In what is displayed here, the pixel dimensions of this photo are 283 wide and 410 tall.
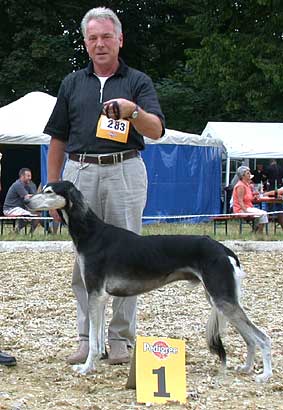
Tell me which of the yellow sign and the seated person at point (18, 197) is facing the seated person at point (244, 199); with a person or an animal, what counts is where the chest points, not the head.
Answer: the seated person at point (18, 197)

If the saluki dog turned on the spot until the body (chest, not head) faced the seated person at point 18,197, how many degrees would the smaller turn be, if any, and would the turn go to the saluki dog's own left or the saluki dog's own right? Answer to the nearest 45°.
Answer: approximately 90° to the saluki dog's own right

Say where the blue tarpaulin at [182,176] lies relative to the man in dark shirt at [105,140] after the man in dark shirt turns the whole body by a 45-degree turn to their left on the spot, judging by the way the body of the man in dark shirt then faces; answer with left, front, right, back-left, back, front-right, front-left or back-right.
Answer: back-left

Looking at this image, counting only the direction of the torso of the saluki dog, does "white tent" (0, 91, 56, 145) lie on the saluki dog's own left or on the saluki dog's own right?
on the saluki dog's own right

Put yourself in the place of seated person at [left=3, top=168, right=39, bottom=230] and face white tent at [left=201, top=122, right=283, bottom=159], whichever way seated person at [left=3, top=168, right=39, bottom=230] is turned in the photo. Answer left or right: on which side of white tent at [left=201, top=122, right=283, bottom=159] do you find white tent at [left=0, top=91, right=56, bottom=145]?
left

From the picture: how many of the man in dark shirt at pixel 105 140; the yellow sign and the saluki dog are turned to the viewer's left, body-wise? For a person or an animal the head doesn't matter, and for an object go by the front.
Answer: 1

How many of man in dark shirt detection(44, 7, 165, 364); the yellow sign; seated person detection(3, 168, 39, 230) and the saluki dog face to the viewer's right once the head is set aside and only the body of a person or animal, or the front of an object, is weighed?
1

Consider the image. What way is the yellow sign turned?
toward the camera

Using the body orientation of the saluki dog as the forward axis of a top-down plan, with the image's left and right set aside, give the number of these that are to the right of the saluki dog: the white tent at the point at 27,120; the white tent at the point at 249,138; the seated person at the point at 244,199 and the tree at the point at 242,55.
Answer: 4

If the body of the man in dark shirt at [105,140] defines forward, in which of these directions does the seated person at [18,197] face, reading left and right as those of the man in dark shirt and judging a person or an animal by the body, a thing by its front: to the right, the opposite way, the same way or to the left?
to the left

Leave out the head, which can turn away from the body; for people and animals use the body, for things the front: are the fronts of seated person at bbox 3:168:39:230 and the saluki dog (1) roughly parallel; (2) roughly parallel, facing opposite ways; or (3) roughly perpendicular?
roughly parallel, facing opposite ways

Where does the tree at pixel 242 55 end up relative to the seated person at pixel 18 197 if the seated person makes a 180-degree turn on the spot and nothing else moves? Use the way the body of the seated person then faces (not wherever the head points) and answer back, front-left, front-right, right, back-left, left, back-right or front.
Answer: back-right

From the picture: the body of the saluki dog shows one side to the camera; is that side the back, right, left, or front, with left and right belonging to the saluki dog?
left

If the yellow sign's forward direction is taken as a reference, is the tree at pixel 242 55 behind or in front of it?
behind

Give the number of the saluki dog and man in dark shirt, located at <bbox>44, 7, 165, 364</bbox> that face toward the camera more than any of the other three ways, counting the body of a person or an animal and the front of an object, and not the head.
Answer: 1

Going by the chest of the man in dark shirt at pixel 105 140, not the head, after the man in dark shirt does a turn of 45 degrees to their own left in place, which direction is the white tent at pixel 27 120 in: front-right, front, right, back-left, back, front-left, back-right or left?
back-left

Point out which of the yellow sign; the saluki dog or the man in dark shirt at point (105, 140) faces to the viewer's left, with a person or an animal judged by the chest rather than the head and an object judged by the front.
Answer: the saluki dog
